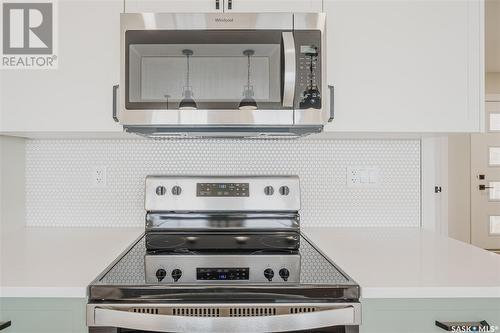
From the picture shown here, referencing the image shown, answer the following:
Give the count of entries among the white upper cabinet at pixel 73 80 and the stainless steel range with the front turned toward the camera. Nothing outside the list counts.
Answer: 2

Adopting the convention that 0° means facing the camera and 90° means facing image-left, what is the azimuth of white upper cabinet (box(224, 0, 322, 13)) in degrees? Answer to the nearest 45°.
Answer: approximately 0°

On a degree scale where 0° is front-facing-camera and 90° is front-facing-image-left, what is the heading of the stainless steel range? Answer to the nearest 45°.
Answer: approximately 0°
